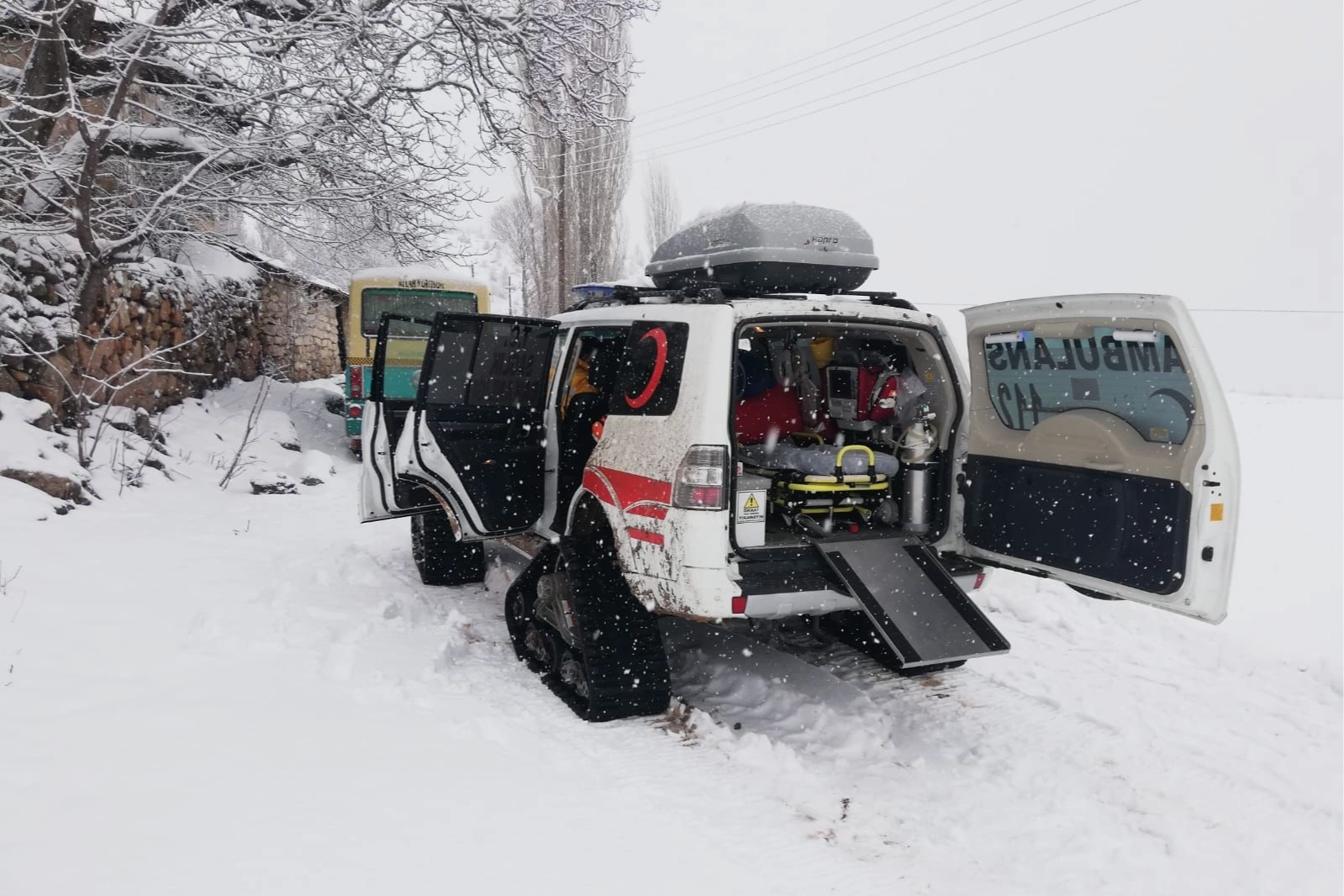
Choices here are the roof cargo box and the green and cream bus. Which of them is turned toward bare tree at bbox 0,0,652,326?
the roof cargo box

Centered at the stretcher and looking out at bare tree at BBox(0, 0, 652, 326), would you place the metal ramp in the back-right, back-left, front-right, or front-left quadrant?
back-left

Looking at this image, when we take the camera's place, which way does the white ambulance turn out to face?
facing away from the viewer and to the left of the viewer

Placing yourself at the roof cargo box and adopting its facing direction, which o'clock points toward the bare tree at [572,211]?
The bare tree is roughly at 1 o'clock from the roof cargo box.

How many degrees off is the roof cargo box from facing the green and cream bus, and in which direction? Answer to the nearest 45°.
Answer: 0° — it already faces it

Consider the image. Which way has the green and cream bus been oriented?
away from the camera

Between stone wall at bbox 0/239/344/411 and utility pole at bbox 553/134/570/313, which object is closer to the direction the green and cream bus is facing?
the utility pole

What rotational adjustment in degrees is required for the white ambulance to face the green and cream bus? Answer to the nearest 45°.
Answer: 0° — it already faces it

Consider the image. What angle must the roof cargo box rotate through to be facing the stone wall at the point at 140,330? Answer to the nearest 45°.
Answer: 0° — it already faces it

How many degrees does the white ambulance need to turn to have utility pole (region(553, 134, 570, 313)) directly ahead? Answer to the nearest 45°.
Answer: approximately 45° to its right

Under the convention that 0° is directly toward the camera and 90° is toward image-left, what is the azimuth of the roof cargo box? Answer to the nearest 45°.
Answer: approximately 135°

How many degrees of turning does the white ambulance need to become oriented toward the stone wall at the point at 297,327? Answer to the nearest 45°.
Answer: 0° — it already faces it
